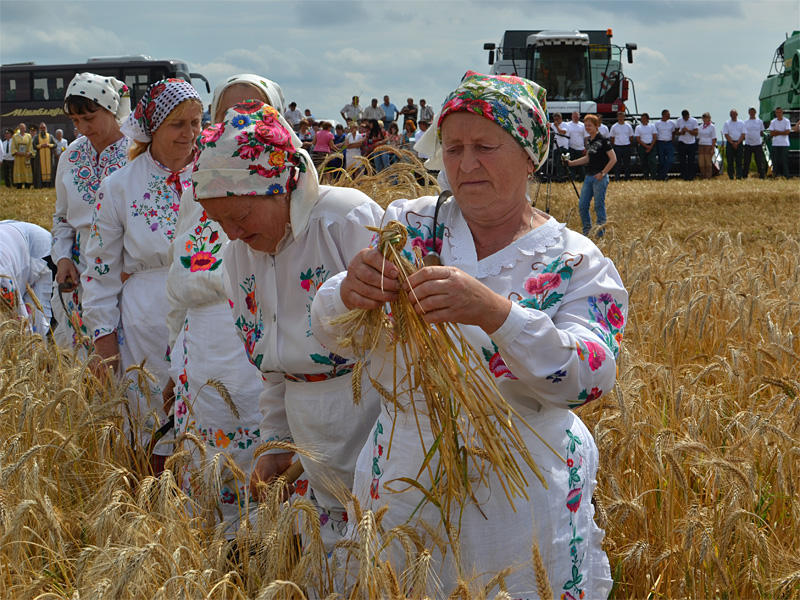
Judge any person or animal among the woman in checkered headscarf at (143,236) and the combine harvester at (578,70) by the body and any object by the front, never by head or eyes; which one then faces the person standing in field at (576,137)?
the combine harvester

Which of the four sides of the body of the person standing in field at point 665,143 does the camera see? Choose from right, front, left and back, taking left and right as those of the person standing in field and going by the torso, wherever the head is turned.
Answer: front

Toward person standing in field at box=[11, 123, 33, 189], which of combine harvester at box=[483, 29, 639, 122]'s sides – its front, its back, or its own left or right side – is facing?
right

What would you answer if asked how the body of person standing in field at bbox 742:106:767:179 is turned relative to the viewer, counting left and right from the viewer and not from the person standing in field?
facing the viewer

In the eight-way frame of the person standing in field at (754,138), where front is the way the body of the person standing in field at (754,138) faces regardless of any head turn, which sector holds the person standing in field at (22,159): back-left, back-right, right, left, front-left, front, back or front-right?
right

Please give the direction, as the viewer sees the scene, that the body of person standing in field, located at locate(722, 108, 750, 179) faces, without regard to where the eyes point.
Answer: toward the camera

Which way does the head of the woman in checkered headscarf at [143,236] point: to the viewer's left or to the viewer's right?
to the viewer's right

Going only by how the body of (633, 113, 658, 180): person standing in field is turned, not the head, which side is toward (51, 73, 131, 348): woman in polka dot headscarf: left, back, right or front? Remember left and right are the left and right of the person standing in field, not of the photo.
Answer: front

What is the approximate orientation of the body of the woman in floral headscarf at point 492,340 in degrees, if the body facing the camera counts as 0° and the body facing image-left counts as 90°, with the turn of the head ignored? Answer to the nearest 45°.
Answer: approximately 45°

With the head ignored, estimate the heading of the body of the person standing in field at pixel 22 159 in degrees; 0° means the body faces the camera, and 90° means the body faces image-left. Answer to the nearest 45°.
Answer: approximately 0°

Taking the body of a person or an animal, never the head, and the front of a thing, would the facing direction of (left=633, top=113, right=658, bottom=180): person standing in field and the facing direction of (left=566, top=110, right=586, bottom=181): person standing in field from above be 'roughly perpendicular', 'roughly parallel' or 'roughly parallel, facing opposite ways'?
roughly parallel

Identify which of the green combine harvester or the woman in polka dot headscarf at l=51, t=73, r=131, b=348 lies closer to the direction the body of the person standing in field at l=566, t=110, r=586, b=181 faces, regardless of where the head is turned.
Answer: the woman in polka dot headscarf
